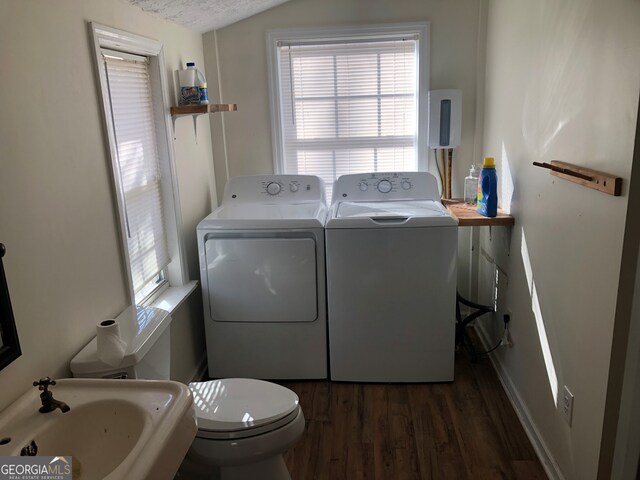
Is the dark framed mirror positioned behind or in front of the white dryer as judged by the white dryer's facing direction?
in front

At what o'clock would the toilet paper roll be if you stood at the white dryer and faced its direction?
The toilet paper roll is roughly at 1 o'clock from the white dryer.

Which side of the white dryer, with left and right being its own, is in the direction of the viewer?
front

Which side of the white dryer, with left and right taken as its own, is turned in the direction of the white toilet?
front

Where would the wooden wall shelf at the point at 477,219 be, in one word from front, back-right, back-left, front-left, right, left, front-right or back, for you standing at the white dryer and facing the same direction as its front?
left

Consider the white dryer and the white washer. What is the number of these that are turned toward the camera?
2

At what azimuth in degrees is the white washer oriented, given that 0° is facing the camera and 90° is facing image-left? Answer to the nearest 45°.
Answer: approximately 0°

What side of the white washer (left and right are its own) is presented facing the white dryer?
right

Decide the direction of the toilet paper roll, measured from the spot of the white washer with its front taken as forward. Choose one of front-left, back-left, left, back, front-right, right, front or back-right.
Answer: front-right

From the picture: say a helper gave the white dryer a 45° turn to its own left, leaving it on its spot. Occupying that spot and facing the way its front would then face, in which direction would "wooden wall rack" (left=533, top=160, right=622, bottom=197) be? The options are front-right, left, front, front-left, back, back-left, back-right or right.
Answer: front

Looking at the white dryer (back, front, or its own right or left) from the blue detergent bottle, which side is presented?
left

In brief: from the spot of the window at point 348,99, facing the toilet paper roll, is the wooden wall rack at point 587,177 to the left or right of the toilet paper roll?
left
